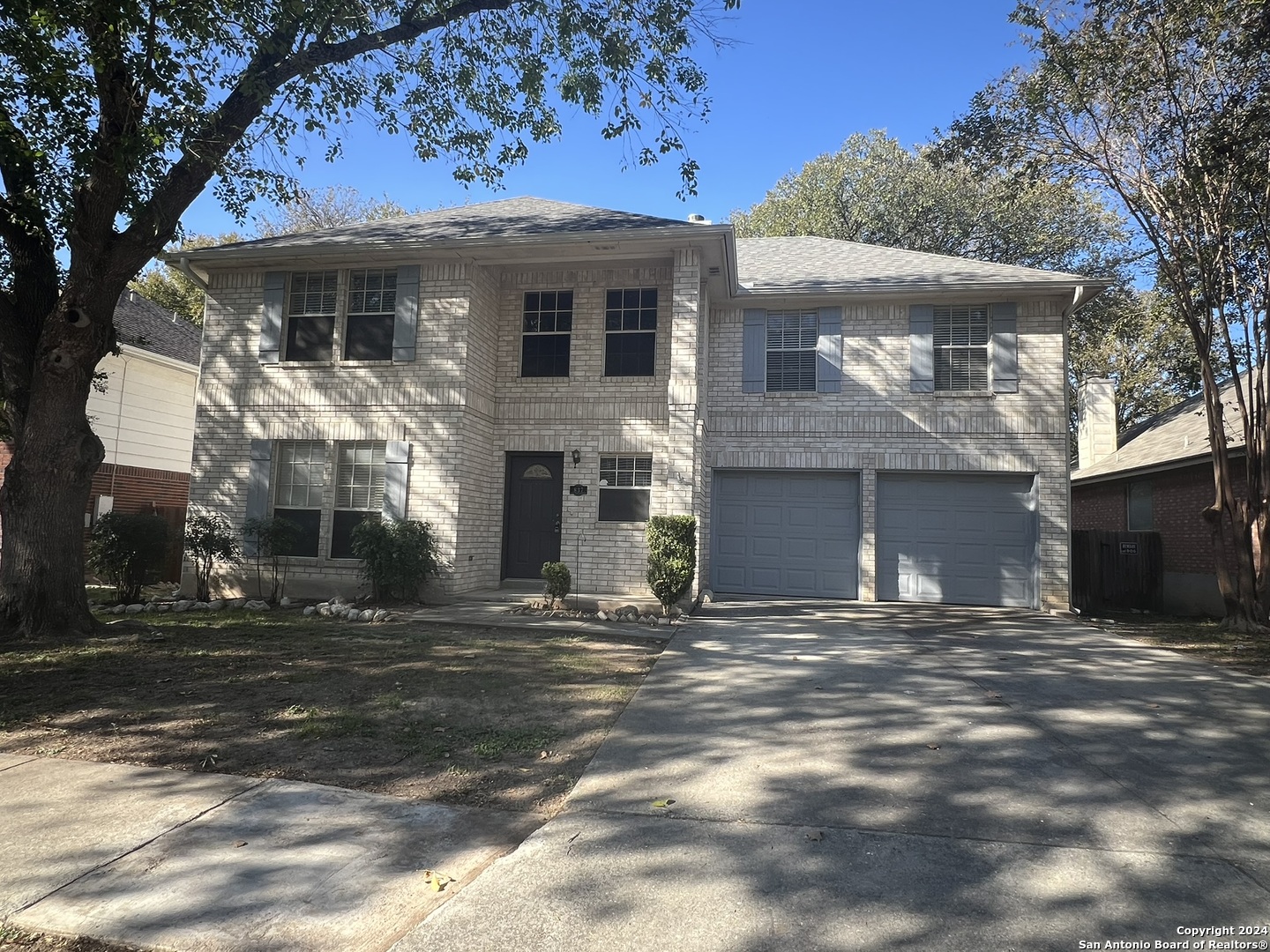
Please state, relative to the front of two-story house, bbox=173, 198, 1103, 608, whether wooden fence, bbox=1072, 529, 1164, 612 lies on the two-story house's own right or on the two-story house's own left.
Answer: on the two-story house's own left

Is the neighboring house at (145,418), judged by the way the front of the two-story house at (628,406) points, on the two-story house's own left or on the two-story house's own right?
on the two-story house's own right

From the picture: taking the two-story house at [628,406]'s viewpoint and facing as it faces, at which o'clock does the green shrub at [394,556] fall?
The green shrub is roughly at 2 o'clock from the two-story house.

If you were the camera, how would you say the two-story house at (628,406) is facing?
facing the viewer

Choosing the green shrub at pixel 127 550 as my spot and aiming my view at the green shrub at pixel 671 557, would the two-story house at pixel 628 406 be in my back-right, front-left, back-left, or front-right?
front-left

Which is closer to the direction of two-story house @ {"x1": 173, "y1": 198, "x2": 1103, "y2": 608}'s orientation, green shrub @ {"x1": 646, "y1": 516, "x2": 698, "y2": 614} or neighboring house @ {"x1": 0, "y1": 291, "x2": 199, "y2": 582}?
the green shrub

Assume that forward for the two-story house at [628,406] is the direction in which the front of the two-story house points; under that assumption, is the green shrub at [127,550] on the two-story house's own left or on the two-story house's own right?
on the two-story house's own right

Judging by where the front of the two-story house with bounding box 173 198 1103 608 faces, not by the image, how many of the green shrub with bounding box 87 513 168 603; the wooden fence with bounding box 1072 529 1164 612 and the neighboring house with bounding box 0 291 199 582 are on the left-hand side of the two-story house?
1

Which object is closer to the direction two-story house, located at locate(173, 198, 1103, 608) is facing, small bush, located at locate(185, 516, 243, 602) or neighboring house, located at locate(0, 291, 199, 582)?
the small bush

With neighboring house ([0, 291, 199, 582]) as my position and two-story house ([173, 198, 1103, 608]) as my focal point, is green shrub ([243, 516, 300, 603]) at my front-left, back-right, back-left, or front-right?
front-right

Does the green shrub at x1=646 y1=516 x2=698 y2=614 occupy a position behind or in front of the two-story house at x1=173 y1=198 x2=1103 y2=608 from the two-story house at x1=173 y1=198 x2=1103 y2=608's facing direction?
in front

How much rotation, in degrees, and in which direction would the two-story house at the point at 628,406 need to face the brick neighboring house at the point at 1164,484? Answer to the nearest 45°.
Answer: approximately 90° to its left
